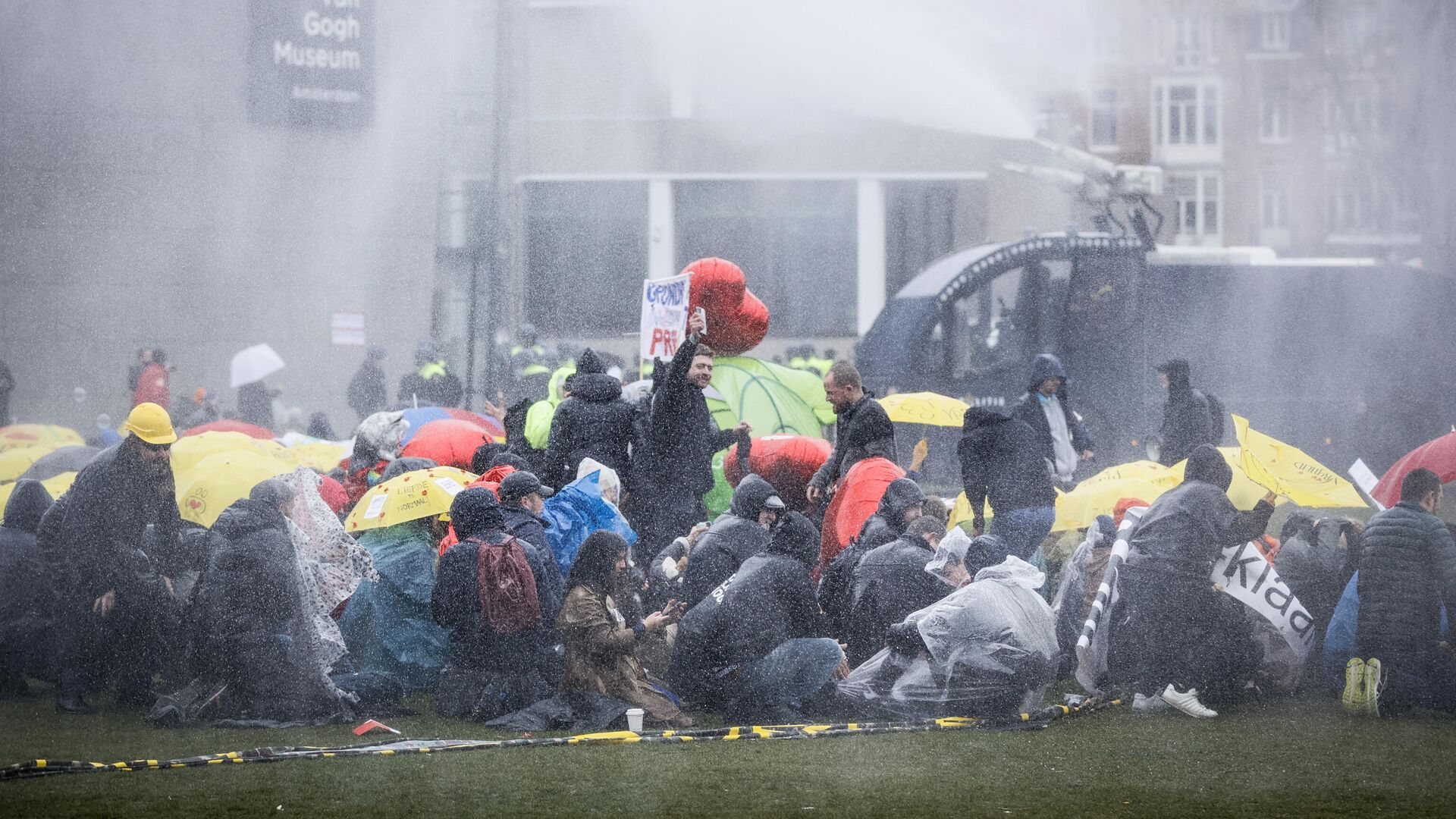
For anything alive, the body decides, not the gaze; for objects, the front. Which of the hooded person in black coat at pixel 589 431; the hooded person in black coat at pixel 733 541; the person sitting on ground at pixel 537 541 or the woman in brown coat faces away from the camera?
the hooded person in black coat at pixel 589 431

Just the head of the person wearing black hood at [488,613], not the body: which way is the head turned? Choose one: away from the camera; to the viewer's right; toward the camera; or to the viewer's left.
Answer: away from the camera
